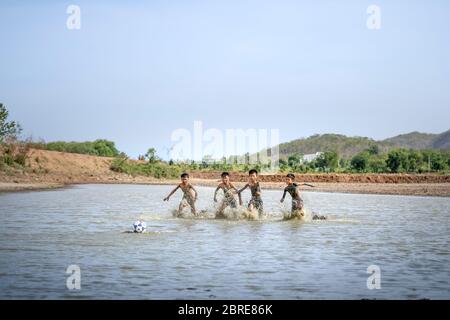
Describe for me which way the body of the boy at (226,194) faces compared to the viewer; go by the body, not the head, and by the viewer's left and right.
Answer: facing the viewer and to the left of the viewer
